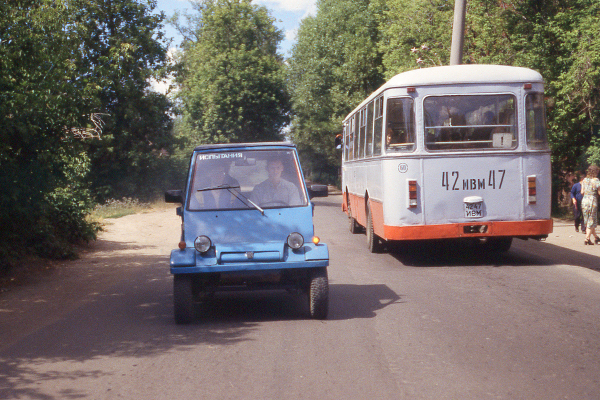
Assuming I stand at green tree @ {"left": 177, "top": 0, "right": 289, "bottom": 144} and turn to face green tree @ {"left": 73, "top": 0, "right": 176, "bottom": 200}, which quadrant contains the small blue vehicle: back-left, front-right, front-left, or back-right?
front-left

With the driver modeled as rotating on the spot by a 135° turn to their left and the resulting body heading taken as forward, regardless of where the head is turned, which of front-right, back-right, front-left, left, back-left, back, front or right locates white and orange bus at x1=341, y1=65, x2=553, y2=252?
front

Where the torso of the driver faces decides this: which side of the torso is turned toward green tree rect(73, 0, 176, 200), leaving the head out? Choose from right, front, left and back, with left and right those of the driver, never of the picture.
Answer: back

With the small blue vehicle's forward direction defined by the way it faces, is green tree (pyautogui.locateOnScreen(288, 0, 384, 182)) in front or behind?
behind

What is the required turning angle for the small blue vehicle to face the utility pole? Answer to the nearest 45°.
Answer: approximately 135° to its left

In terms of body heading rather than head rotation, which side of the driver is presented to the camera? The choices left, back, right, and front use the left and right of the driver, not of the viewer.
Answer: front

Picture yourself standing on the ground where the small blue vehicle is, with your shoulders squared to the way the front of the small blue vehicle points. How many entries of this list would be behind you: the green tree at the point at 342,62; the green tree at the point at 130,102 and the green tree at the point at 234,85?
3

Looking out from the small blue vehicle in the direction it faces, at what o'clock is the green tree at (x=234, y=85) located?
The green tree is roughly at 6 o'clock from the small blue vehicle.

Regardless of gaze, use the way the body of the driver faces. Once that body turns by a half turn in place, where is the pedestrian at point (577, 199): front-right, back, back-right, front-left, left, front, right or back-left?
front-right

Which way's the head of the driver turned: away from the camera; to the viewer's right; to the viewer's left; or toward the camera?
toward the camera

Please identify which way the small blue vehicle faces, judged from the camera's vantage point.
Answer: facing the viewer

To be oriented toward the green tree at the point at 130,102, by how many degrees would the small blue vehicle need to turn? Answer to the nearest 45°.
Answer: approximately 180°
